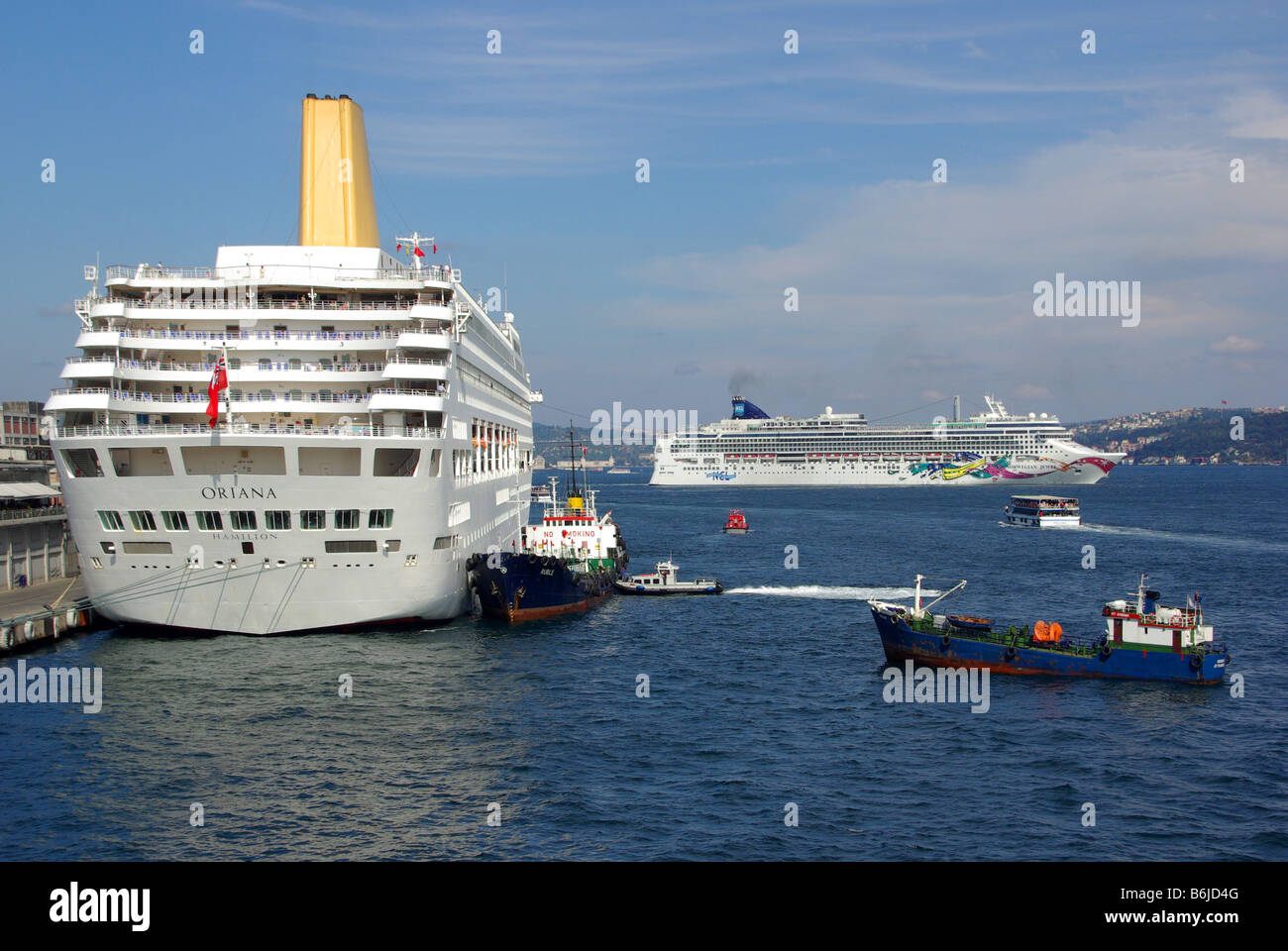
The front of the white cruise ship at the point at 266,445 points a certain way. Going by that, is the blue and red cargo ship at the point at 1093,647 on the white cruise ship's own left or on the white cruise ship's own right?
on the white cruise ship's own right

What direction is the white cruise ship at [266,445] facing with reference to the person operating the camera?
facing away from the viewer
